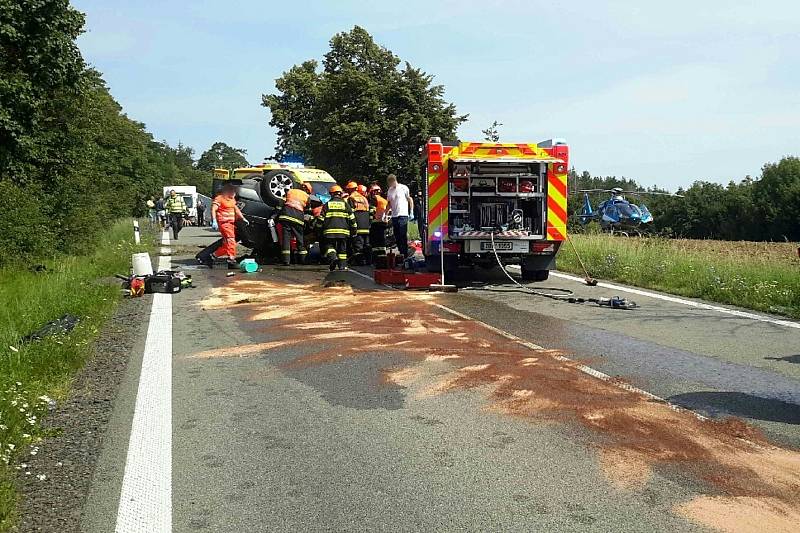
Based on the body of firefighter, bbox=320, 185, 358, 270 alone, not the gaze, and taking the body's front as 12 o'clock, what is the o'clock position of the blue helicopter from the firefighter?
The blue helicopter is roughly at 1 o'clock from the firefighter.

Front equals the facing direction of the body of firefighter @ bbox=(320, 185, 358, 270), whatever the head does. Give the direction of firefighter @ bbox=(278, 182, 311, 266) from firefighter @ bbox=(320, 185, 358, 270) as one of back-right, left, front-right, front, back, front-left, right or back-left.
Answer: front-left

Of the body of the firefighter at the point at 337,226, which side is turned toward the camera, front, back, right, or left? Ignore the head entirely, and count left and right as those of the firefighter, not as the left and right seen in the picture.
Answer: back

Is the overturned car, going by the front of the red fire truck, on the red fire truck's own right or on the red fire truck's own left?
on the red fire truck's own left

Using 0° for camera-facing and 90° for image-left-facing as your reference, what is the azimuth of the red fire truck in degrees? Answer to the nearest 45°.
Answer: approximately 180°
